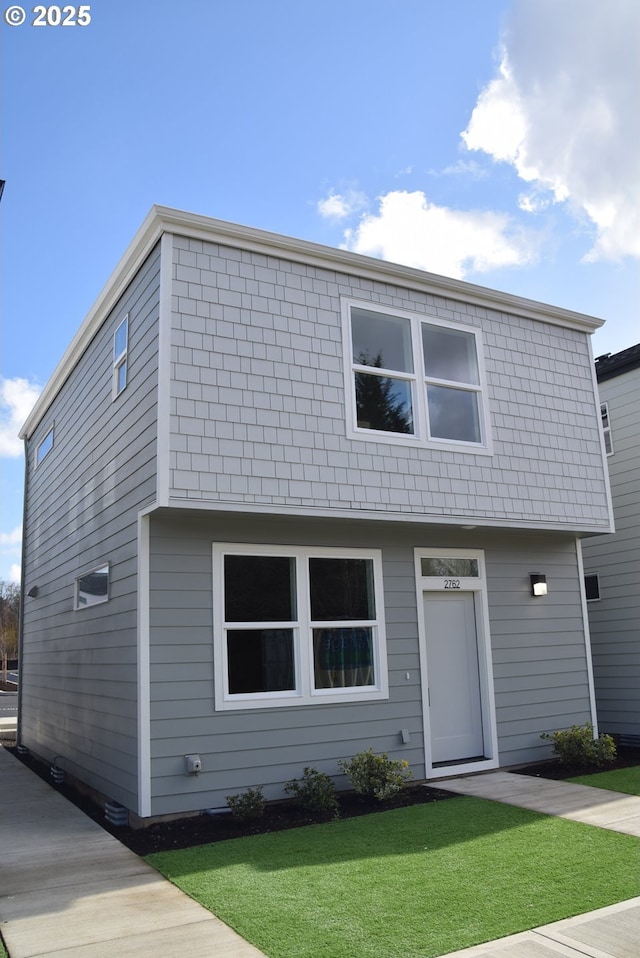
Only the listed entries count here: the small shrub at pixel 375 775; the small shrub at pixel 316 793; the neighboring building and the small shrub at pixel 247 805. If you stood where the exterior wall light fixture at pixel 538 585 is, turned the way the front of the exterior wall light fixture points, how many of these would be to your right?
3

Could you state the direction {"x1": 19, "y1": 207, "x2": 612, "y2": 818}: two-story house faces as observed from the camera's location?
facing the viewer and to the right of the viewer

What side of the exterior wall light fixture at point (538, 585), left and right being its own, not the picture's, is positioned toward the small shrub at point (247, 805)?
right

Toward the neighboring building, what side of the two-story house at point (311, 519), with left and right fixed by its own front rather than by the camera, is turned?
left

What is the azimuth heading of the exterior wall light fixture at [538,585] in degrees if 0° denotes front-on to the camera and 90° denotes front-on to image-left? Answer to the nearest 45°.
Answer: approximately 315°

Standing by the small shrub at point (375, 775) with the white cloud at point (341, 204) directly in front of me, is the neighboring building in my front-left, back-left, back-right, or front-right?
front-right
